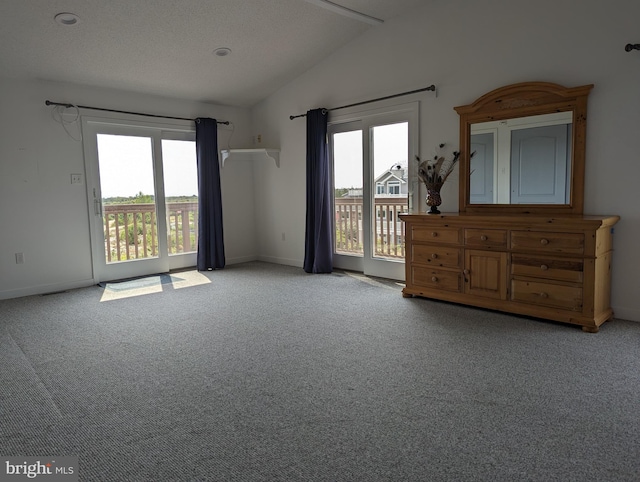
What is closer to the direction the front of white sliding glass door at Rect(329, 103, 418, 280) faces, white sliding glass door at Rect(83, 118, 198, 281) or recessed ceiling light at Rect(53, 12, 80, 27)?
the recessed ceiling light

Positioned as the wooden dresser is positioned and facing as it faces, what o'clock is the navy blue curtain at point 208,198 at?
The navy blue curtain is roughly at 2 o'clock from the wooden dresser.

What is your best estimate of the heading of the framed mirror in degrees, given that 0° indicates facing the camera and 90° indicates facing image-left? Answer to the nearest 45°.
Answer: approximately 45°

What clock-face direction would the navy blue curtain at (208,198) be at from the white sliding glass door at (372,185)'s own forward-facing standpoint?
The navy blue curtain is roughly at 2 o'clock from the white sliding glass door.

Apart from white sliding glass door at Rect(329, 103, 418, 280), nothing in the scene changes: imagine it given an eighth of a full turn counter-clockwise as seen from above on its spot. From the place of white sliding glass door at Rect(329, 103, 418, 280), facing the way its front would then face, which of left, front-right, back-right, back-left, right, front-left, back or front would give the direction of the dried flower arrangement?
front-left

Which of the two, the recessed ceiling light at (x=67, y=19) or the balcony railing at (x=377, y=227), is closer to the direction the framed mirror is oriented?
the recessed ceiling light

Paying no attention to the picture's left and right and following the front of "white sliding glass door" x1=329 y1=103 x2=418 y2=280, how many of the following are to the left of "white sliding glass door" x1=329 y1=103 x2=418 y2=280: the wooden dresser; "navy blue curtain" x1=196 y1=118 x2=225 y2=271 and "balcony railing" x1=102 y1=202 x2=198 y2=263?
1

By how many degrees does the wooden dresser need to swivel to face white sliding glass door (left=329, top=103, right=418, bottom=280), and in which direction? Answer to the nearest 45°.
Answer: approximately 90° to its right

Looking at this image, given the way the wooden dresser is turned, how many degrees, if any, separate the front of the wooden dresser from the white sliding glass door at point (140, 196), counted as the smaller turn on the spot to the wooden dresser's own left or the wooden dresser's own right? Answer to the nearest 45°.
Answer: approximately 45° to the wooden dresser's own right

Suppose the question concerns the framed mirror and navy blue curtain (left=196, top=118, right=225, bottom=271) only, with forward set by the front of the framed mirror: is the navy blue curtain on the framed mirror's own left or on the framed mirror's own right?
on the framed mirror's own right

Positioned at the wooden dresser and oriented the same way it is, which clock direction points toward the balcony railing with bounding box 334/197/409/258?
The balcony railing is roughly at 3 o'clock from the wooden dresser.
